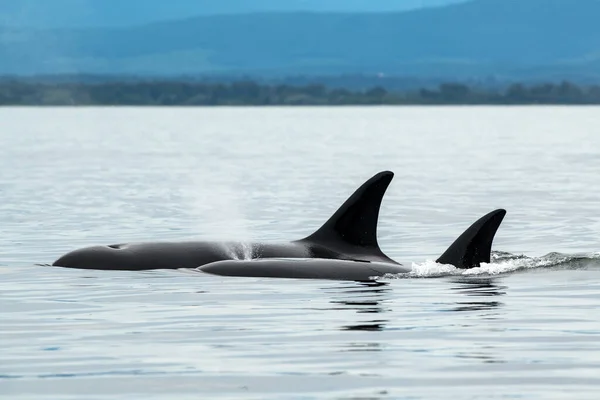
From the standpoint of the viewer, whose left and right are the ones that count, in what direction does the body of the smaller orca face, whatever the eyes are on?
facing to the left of the viewer

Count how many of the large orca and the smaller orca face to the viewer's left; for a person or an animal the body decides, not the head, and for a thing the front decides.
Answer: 2

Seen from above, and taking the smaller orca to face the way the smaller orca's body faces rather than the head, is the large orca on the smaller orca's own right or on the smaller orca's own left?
on the smaller orca's own right

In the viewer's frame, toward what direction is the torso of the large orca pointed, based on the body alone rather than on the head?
to the viewer's left

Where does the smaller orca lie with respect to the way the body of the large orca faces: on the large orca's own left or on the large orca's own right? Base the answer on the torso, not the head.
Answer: on the large orca's own left
